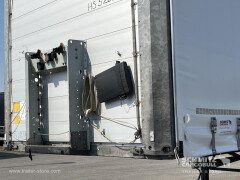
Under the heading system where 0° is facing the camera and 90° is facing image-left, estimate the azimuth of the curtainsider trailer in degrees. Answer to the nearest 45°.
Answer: approximately 45°
